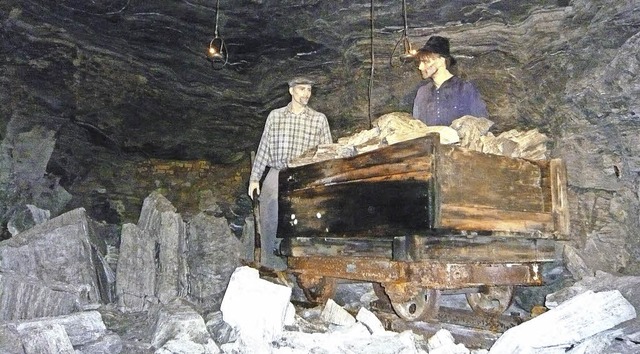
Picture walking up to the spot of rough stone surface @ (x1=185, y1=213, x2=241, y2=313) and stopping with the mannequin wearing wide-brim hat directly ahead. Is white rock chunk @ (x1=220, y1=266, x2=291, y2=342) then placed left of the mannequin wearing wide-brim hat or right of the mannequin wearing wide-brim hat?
right

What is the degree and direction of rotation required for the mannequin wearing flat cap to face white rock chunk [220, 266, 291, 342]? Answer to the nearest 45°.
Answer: approximately 45° to its right

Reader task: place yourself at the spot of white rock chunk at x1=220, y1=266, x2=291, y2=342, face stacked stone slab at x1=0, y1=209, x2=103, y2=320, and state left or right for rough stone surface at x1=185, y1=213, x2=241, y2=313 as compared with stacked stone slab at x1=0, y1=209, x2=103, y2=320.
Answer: right

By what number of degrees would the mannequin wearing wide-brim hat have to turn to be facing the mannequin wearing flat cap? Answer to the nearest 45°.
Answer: approximately 45° to its right

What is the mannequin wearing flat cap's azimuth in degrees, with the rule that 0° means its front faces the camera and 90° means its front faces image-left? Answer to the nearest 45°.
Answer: approximately 315°

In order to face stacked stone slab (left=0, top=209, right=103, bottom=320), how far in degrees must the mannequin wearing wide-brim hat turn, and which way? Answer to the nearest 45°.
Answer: approximately 45° to its right
